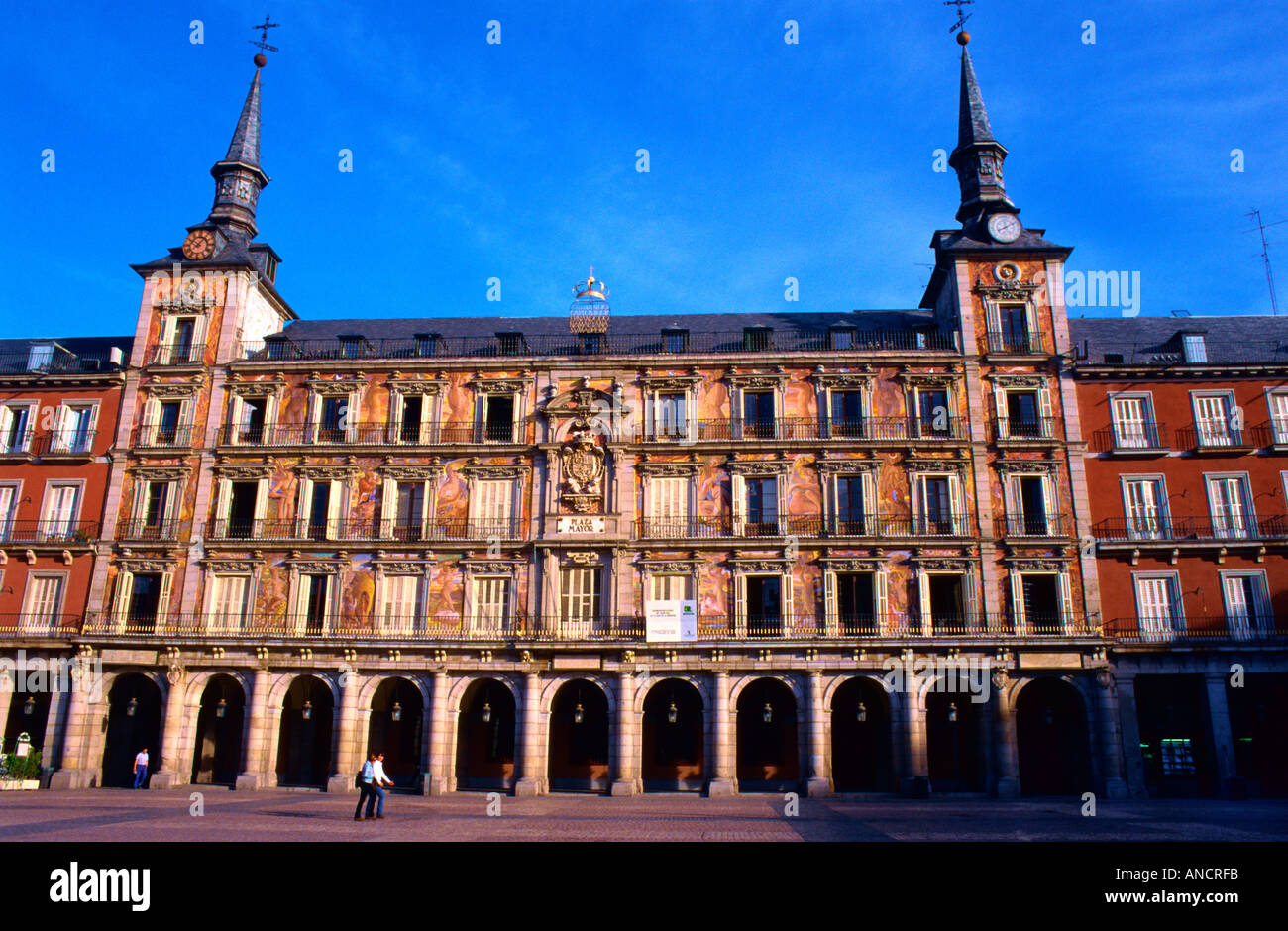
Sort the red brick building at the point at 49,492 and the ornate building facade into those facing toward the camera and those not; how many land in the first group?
2

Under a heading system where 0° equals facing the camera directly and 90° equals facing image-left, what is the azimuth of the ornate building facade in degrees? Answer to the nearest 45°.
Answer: approximately 0°

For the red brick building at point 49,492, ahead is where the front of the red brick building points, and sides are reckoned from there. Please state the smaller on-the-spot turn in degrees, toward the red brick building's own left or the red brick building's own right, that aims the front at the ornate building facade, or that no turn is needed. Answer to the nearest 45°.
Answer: approximately 45° to the red brick building's own left

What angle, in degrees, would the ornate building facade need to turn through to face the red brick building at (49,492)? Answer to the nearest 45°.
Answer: approximately 90° to its right

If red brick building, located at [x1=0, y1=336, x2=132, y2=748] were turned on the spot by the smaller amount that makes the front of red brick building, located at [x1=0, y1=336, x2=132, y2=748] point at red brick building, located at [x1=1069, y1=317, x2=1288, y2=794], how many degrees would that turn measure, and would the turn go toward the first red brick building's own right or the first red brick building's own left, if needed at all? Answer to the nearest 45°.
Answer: approximately 45° to the first red brick building's own left

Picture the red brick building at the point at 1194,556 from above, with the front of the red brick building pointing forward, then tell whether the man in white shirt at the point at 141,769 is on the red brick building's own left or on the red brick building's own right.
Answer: on the red brick building's own right

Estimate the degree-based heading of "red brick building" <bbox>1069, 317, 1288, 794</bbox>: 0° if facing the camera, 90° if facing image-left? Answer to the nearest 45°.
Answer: approximately 0°

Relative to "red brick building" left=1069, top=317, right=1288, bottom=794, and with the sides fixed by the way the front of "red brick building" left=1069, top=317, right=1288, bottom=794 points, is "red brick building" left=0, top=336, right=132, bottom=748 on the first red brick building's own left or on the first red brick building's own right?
on the first red brick building's own right
